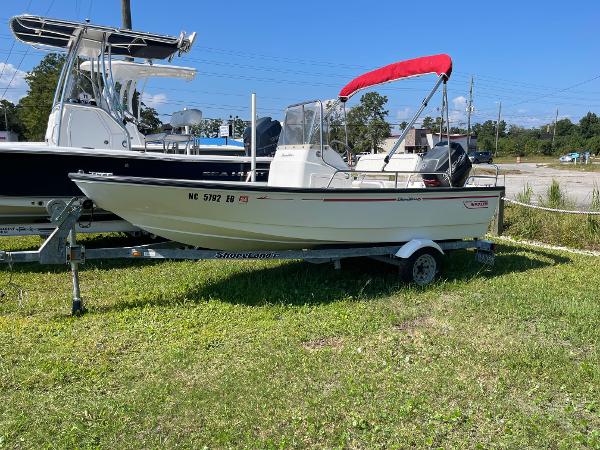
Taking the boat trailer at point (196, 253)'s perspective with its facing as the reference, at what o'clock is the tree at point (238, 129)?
The tree is roughly at 3 o'clock from the boat trailer.

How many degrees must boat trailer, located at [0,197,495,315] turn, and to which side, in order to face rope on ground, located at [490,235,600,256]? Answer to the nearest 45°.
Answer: approximately 135° to its right

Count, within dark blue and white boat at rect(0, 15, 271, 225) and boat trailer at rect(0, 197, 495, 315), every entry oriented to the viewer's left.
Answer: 2

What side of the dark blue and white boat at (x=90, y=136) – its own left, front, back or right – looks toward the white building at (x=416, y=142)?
right

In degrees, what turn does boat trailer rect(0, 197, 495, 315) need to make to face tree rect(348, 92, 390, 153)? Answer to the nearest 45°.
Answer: approximately 135° to its right

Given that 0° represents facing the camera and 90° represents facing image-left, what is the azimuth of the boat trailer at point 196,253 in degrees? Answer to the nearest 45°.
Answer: approximately 90°

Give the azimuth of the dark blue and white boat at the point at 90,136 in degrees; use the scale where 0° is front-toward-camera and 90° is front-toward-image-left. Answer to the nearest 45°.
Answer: approximately 90°

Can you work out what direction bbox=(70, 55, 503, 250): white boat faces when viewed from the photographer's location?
facing to the left of the viewer

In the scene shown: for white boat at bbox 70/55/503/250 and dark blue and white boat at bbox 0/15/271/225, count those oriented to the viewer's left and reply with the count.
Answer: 2

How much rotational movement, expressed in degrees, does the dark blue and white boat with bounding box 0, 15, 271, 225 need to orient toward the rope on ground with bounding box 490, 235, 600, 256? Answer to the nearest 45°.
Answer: approximately 180°
